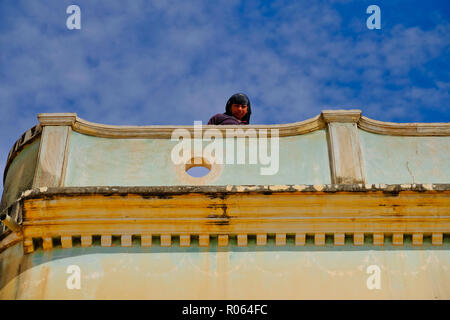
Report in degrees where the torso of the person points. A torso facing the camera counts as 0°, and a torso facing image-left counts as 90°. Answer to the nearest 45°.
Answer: approximately 315°

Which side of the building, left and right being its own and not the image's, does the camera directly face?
front
